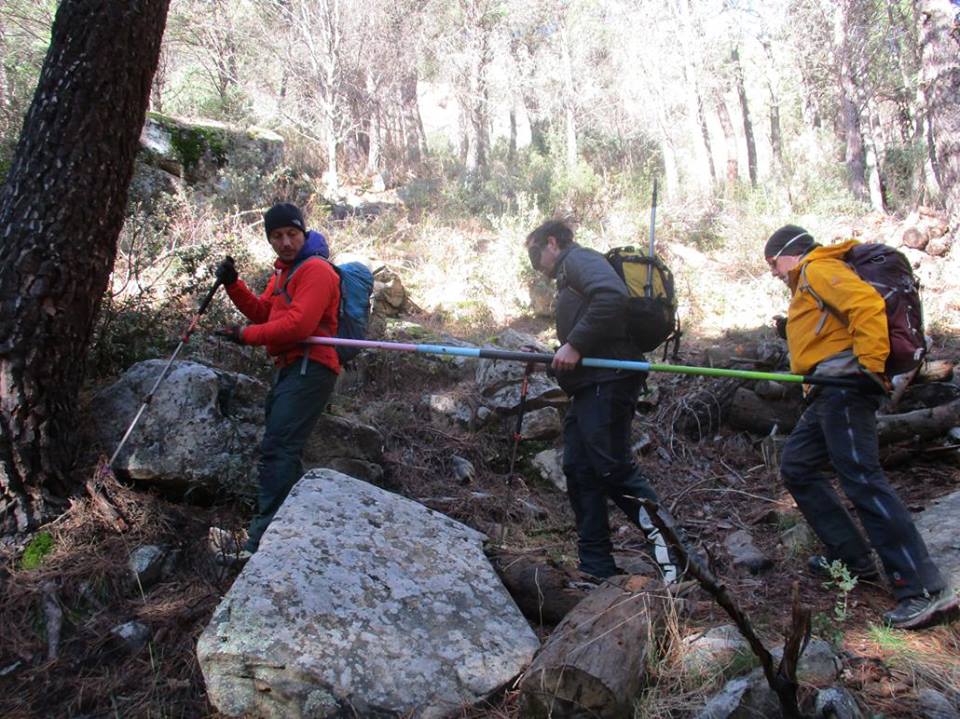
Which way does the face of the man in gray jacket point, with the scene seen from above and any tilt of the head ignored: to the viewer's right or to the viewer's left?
to the viewer's left

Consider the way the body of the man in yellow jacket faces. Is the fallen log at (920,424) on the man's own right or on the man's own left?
on the man's own right

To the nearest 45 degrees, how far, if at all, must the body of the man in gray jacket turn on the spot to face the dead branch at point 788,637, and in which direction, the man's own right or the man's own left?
approximately 90° to the man's own left

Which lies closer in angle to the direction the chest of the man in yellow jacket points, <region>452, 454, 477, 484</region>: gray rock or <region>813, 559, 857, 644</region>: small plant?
the gray rock

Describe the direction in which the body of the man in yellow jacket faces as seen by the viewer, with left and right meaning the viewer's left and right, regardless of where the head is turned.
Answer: facing to the left of the viewer

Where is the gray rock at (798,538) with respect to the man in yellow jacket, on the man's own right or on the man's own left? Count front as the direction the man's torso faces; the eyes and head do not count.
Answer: on the man's own right

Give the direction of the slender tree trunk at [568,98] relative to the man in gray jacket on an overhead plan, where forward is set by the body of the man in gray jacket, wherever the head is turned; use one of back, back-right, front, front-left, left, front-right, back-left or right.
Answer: right

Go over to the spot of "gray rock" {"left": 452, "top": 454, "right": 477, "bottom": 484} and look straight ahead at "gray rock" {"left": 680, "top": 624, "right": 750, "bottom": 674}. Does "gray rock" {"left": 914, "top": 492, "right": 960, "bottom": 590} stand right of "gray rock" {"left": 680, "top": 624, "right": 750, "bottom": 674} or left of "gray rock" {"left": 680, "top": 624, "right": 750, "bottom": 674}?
left

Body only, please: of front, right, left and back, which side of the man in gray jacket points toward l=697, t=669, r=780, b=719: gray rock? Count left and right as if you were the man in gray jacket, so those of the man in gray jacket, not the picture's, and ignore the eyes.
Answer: left

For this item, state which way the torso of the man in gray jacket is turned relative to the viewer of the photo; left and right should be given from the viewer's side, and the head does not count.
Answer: facing to the left of the viewer

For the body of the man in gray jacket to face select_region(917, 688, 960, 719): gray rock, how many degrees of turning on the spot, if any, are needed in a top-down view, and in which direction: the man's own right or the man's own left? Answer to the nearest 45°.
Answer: approximately 135° to the man's own left

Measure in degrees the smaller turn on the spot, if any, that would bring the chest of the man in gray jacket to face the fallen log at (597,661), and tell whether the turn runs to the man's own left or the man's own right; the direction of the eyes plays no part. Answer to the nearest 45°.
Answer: approximately 90° to the man's own left

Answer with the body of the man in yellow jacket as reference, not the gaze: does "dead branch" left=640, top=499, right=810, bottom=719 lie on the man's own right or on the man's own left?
on the man's own left
